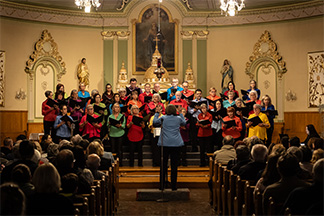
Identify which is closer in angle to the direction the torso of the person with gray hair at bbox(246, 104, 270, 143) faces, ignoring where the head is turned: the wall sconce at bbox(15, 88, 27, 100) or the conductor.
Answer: the conductor

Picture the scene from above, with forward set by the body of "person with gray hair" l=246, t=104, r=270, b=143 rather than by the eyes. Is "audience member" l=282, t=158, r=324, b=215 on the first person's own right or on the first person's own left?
on the first person's own left

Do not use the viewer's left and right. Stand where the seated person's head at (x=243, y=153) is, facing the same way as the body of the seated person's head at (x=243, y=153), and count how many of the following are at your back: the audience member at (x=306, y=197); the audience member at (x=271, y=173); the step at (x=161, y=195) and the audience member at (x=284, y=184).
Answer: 3

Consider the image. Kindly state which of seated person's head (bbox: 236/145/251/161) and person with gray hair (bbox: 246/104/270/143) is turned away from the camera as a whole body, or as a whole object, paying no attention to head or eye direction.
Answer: the seated person's head

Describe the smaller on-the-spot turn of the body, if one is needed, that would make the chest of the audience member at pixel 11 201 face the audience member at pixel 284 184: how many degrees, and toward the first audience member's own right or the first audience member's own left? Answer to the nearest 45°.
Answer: approximately 90° to the first audience member's own right

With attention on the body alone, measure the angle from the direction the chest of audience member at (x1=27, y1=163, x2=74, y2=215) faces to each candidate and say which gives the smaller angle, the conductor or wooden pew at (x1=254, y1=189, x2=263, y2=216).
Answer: the conductor

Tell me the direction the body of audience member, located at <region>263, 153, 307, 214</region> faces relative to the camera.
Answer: away from the camera

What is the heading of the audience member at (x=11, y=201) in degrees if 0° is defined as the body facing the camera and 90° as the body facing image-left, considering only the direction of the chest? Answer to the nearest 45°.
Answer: approximately 180°

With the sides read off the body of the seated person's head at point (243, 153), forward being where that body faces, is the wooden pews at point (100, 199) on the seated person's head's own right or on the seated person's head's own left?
on the seated person's head's own left

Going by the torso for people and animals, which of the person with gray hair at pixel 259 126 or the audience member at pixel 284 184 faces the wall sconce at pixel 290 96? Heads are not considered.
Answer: the audience member

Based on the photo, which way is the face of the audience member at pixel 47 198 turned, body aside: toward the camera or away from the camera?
away from the camera

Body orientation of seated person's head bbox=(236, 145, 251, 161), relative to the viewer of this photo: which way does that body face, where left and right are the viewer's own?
facing away from the viewer

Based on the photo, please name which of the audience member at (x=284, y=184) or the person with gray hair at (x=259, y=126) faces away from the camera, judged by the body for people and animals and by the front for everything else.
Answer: the audience member

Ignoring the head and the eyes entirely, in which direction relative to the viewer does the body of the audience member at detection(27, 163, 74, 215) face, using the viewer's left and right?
facing away from the viewer
